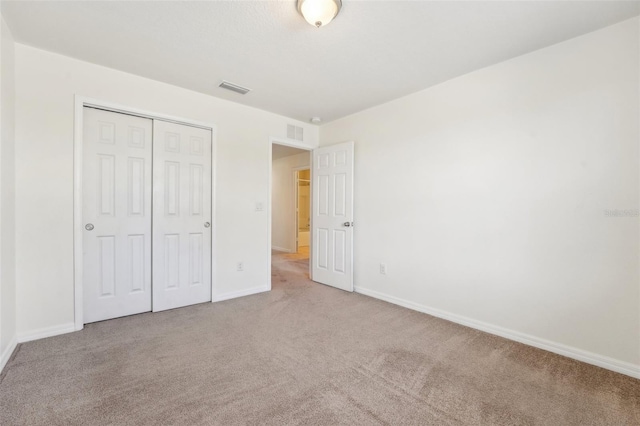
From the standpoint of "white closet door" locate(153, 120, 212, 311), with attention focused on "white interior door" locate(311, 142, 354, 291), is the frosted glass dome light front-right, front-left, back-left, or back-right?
front-right

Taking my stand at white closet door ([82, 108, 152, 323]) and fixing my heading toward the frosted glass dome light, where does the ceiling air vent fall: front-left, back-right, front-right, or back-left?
front-left

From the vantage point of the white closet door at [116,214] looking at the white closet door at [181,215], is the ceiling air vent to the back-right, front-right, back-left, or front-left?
front-right

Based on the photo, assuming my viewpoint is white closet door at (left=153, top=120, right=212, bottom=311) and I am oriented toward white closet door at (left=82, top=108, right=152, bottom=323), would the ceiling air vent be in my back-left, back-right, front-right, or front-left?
back-left

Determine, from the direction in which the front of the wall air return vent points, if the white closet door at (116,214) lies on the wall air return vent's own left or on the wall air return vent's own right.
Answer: on the wall air return vent's own right

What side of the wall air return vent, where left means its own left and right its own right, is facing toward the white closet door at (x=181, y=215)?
right

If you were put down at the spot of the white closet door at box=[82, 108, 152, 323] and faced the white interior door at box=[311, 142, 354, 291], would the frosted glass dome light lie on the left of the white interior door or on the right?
right

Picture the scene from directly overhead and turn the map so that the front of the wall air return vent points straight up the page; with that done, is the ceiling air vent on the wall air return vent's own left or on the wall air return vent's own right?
on the wall air return vent's own right

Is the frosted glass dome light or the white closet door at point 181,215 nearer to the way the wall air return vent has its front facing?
the frosted glass dome light

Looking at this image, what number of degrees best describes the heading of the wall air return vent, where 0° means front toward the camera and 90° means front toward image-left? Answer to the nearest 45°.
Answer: approximately 315°

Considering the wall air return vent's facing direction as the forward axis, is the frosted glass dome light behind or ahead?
ahead
